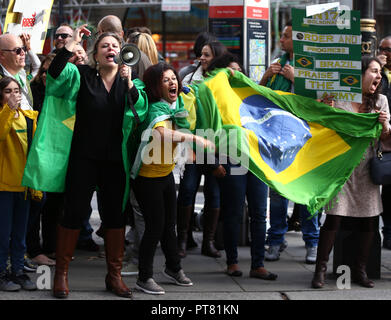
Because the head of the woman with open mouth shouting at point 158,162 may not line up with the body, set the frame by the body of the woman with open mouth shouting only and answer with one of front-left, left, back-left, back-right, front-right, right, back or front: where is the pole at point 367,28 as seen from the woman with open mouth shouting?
left

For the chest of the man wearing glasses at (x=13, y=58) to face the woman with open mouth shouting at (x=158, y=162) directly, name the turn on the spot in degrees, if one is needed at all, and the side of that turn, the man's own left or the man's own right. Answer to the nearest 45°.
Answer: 0° — they already face them

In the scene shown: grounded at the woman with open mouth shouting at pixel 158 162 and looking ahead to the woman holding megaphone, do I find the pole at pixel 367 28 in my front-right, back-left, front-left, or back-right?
back-right

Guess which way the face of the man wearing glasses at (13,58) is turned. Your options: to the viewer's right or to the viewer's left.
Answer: to the viewer's right

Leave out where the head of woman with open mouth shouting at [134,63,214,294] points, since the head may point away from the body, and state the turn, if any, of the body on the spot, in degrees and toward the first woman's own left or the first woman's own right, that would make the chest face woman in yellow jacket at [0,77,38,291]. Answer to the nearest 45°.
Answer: approximately 135° to the first woman's own right

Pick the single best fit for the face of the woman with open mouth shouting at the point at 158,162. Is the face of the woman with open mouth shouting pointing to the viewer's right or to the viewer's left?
to the viewer's right

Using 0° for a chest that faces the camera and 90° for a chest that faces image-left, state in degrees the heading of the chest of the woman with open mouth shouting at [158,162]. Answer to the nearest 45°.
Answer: approximately 315°

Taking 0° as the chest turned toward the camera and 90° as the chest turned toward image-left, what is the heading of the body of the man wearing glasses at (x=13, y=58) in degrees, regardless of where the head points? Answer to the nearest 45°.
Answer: approximately 315°

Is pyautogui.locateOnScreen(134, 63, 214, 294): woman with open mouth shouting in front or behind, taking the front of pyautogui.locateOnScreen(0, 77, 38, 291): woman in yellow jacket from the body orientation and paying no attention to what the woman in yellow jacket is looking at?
in front

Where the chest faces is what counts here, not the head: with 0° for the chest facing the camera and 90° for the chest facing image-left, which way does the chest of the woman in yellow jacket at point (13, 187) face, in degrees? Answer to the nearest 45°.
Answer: approximately 315°

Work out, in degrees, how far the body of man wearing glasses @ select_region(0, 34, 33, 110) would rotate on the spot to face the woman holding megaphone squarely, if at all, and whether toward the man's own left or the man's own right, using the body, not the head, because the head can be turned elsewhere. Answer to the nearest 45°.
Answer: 0° — they already face them
